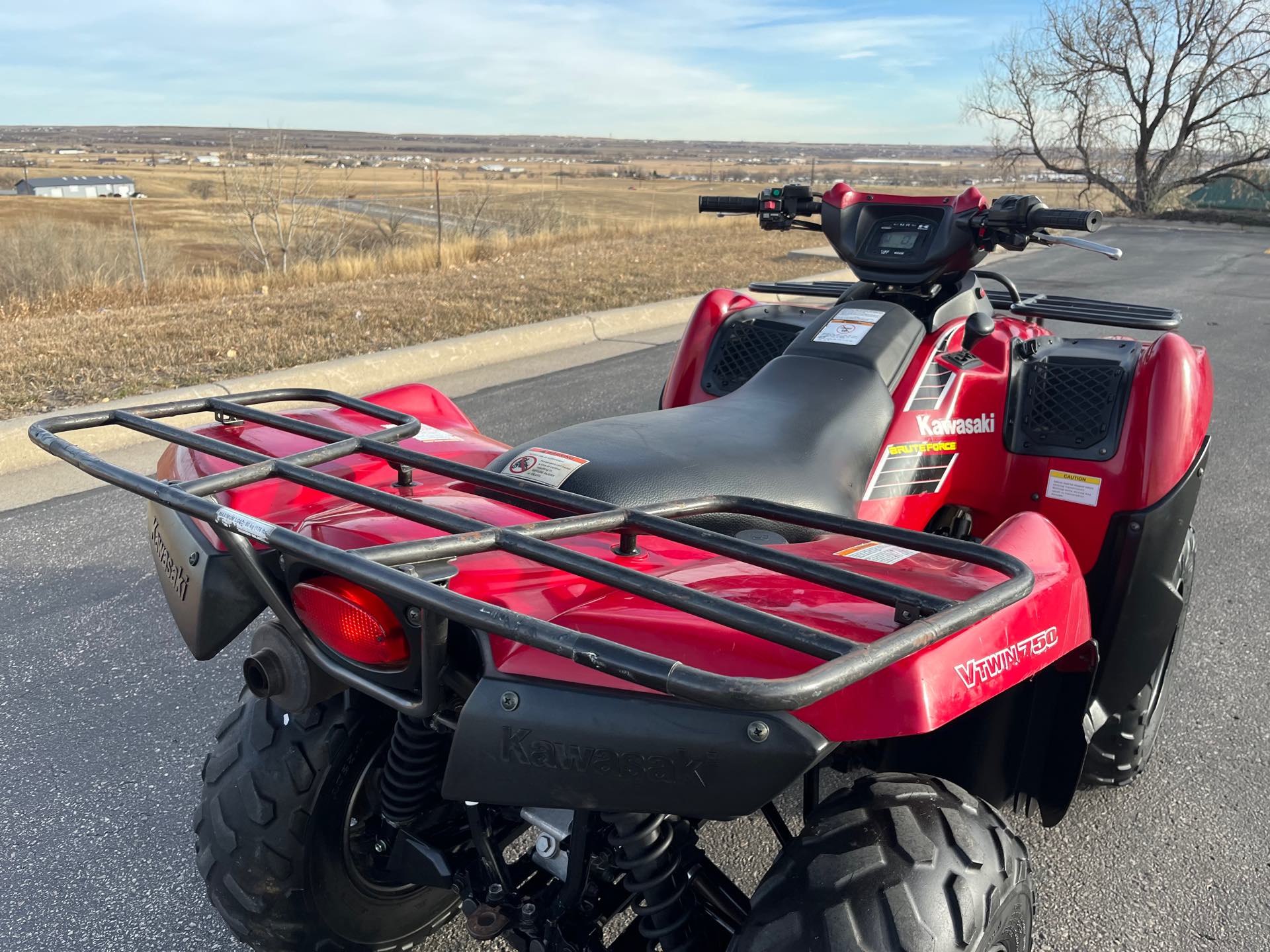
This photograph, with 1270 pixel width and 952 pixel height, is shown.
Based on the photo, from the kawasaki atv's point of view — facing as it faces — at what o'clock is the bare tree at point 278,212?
The bare tree is roughly at 10 o'clock from the kawasaki atv.

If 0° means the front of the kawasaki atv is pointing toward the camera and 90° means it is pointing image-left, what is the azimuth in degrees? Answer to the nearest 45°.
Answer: approximately 225°
